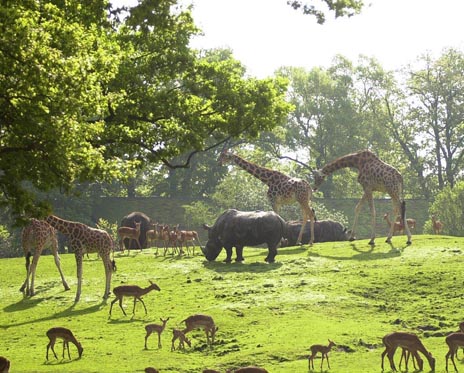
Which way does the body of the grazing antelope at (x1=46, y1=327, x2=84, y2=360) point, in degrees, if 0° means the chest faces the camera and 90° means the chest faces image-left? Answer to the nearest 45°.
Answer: approximately 270°

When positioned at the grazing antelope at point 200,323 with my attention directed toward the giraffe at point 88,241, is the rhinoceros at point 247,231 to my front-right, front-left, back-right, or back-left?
front-right

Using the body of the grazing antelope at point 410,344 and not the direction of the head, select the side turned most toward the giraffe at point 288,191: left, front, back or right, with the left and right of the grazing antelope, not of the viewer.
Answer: left

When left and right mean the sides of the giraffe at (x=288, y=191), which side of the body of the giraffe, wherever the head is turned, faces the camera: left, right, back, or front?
left

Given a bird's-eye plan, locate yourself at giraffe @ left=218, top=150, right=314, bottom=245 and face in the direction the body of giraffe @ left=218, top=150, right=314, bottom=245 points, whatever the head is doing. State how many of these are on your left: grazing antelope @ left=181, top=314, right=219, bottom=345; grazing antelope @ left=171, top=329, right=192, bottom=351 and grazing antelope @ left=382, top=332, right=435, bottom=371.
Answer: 3

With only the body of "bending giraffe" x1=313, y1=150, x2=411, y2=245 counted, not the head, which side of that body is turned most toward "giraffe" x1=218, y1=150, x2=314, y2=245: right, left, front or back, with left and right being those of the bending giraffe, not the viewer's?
front

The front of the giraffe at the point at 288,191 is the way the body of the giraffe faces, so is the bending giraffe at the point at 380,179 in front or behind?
behind

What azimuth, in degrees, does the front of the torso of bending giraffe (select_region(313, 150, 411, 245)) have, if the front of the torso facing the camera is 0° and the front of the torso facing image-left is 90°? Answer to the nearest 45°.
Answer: approximately 90°

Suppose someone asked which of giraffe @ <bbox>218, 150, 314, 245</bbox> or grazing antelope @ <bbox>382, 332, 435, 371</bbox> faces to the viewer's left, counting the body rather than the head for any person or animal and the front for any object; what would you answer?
the giraffe

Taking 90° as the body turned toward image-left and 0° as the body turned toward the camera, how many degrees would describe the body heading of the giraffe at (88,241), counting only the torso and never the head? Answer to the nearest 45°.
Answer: approximately 90°

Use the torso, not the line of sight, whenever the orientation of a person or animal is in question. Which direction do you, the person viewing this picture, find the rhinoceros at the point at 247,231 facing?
facing to the left of the viewer
